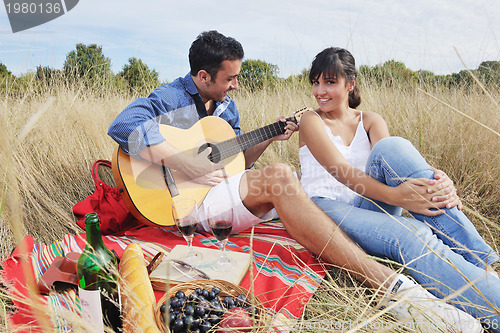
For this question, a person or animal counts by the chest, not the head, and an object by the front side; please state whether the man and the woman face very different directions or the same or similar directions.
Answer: same or similar directions

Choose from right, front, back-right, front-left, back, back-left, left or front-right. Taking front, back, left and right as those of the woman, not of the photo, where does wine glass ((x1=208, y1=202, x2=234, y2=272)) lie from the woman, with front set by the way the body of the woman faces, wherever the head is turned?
right

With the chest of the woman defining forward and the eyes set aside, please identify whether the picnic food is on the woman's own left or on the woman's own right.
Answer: on the woman's own right

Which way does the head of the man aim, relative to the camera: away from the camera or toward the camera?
toward the camera

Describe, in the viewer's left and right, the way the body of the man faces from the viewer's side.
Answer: facing the viewer and to the right of the viewer

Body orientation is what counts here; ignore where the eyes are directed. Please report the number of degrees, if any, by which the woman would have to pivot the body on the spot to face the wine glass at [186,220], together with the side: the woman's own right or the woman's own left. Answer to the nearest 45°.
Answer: approximately 90° to the woman's own right

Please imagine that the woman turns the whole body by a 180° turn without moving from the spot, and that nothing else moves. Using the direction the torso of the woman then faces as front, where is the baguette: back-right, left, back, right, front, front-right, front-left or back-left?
left

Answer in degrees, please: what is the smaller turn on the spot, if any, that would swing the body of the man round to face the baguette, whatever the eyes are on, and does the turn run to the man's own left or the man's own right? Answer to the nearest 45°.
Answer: approximately 45° to the man's own right

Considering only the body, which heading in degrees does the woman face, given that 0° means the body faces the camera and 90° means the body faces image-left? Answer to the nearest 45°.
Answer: approximately 315°

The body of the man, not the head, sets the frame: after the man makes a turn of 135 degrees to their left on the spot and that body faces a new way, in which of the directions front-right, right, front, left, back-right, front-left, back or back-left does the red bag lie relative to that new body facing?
left
